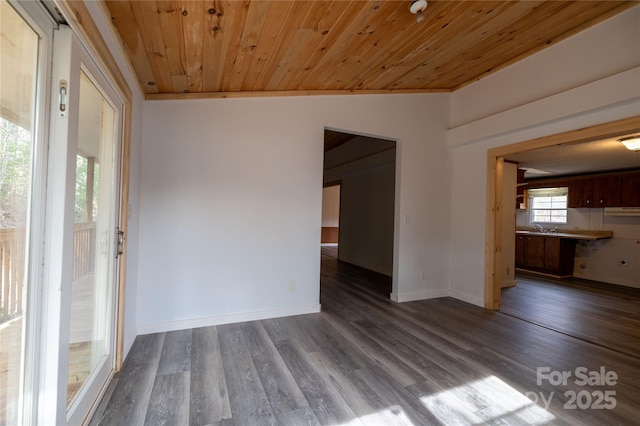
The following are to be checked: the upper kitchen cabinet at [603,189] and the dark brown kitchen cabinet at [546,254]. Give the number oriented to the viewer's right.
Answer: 0

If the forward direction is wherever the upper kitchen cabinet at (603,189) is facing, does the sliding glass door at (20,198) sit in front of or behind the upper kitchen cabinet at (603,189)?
in front

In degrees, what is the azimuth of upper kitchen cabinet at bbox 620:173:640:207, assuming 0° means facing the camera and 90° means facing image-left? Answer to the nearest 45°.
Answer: approximately 45°

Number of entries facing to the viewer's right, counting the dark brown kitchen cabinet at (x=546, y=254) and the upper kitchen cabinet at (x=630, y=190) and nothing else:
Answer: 0

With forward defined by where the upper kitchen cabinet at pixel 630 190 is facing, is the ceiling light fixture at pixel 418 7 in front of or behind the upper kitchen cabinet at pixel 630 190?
in front

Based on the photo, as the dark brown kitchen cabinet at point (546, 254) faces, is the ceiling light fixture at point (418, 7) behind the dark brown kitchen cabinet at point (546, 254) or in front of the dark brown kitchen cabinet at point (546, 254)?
in front

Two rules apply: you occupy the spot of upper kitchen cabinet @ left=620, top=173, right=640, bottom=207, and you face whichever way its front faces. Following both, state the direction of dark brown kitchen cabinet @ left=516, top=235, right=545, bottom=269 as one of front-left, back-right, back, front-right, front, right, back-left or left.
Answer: front-right
